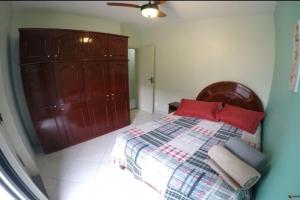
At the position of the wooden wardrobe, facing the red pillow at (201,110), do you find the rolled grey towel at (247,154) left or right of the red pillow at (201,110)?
right

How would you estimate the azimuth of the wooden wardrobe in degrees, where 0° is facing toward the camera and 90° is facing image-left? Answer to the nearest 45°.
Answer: approximately 315°

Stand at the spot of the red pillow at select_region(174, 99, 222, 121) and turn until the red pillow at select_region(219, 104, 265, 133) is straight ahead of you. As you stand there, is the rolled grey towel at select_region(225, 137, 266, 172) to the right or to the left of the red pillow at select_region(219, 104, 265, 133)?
right

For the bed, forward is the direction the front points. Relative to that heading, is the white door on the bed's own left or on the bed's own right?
on the bed's own right

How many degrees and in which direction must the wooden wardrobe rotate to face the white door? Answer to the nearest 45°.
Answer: approximately 90° to its left

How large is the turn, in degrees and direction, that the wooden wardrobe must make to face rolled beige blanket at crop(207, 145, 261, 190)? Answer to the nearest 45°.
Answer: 0° — it already faces it

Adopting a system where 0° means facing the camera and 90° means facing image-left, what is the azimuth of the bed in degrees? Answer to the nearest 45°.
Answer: approximately 45°
